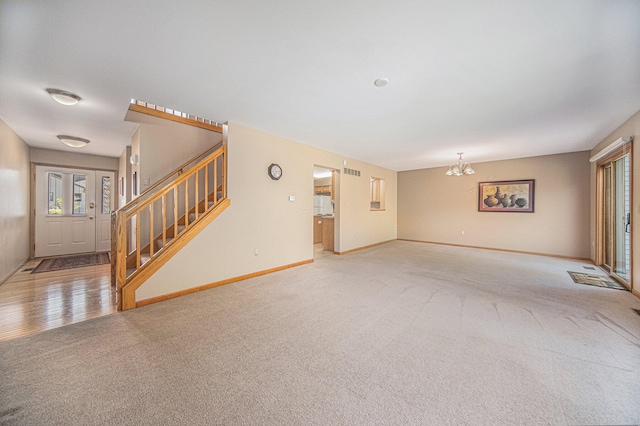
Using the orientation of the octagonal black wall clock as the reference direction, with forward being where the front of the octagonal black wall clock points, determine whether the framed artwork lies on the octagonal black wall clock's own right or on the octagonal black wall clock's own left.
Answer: on the octagonal black wall clock's own left

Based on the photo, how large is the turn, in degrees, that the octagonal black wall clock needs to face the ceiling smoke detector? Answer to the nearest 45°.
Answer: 0° — it already faces it

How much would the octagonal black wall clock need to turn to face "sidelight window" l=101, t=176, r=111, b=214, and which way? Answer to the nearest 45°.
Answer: approximately 180°

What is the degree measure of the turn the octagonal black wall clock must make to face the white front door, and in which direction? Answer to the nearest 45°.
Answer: approximately 180°

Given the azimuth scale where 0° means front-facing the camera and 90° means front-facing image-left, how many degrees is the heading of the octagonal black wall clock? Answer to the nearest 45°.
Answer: approximately 315°

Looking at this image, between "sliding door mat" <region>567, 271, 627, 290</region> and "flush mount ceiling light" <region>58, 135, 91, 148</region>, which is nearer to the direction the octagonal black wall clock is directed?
the sliding door mat

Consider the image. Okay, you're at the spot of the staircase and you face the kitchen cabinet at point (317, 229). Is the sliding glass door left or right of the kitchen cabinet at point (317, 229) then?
right

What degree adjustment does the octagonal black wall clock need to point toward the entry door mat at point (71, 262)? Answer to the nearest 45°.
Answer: approximately 135° to its right

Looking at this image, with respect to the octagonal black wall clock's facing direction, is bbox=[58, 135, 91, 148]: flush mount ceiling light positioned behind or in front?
behind
